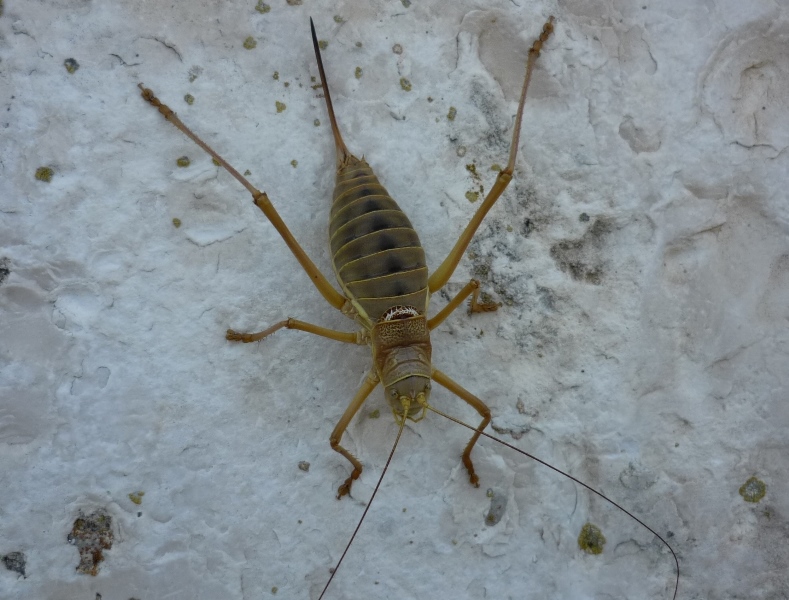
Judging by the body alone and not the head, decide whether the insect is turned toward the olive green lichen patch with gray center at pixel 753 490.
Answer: no

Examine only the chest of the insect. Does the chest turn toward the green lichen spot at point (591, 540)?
no

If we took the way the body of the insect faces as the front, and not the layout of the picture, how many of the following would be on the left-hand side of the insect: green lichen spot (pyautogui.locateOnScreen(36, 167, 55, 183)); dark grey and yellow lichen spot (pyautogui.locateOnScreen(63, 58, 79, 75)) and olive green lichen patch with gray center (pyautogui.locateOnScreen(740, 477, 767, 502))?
1

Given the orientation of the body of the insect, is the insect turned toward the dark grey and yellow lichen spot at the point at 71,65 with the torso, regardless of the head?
no

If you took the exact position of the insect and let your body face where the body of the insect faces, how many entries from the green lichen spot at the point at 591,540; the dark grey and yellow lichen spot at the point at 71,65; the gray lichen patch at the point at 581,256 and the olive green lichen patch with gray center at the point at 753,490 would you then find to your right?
1

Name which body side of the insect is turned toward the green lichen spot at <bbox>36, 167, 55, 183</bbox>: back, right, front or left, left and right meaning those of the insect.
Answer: right

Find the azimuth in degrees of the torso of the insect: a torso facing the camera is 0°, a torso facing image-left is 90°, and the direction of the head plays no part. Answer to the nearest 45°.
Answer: approximately 0°

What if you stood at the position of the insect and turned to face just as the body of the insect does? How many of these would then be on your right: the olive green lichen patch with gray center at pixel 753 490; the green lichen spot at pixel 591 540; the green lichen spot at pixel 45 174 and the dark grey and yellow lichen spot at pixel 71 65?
2

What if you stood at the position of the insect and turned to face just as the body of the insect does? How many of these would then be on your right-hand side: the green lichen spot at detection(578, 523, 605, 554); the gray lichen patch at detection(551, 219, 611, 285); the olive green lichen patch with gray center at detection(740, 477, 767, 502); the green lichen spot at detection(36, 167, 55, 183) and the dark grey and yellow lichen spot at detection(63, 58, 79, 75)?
2
